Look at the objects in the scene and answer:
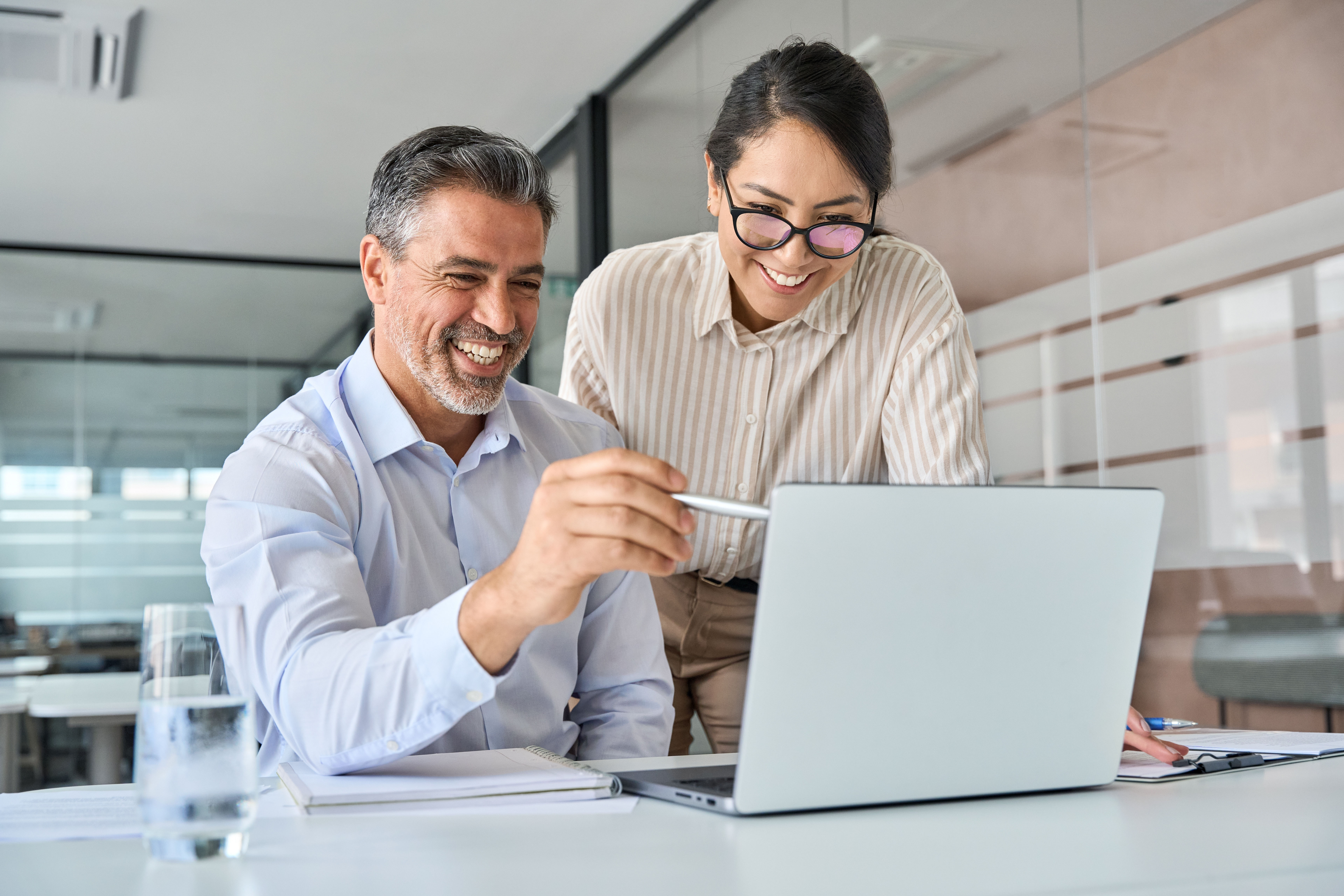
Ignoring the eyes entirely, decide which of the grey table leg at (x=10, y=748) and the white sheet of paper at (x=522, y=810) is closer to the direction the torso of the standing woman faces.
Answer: the white sheet of paper

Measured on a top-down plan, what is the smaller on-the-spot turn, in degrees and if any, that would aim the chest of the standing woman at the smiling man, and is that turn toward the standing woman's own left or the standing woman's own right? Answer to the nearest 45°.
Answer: approximately 45° to the standing woman's own right

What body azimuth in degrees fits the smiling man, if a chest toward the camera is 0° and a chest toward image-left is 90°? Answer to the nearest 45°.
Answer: approximately 315°

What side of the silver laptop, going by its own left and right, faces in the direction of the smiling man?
front

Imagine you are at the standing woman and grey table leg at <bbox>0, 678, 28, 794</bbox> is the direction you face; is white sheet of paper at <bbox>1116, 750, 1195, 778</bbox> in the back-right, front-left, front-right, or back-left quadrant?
back-left

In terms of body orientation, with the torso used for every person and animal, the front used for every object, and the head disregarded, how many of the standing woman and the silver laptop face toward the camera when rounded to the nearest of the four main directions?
1

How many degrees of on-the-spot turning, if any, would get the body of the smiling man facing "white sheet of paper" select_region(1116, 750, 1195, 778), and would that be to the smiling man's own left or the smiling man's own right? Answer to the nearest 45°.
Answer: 0° — they already face it

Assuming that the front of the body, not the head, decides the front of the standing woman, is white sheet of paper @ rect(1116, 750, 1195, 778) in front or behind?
in front

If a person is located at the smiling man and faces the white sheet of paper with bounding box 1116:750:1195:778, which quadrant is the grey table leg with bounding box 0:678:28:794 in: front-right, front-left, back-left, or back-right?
back-left

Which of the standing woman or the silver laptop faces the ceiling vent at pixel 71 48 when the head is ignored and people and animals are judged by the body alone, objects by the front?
the silver laptop

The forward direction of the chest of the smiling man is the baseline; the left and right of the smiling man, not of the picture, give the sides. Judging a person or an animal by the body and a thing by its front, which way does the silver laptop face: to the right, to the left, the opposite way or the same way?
the opposite way

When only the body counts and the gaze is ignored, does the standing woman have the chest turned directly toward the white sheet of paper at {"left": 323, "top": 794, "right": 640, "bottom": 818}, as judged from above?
yes

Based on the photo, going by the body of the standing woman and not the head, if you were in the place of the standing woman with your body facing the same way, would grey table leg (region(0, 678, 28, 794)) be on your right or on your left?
on your right

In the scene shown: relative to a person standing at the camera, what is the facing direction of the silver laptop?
facing away from the viewer and to the left of the viewer
